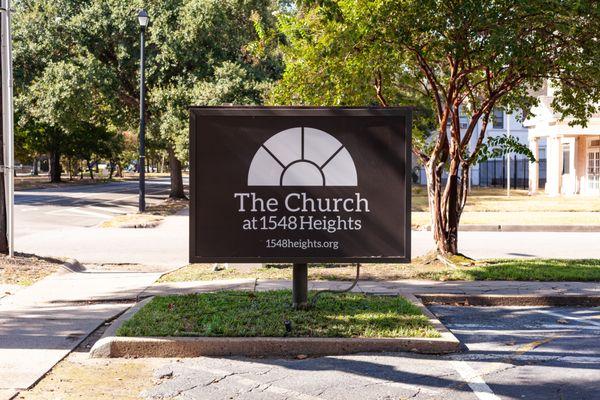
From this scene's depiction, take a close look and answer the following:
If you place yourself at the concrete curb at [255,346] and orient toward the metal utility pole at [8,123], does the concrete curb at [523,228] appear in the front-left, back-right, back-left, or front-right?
front-right

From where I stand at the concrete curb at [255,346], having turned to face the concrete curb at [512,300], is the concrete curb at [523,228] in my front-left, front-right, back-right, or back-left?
front-left

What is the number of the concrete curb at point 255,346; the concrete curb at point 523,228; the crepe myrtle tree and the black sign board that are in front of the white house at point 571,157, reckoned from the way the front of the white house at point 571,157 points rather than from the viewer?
4

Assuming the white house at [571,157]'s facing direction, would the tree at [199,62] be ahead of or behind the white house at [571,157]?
ahead

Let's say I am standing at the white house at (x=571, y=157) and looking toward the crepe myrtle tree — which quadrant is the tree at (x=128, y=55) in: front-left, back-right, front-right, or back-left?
front-right

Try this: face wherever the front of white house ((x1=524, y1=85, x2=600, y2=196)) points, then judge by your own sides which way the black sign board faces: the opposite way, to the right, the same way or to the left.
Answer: the same way

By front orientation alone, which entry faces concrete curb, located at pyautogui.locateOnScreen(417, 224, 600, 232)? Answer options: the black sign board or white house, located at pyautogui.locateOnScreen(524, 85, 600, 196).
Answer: the white house

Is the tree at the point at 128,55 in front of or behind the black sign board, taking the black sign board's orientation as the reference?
behind

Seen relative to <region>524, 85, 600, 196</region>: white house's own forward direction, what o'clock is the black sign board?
The black sign board is roughly at 12 o'clock from the white house.

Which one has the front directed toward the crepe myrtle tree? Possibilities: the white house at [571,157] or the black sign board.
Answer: the white house

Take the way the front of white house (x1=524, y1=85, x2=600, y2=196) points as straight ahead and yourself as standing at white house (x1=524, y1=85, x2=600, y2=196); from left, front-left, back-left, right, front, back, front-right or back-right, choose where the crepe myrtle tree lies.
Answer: front

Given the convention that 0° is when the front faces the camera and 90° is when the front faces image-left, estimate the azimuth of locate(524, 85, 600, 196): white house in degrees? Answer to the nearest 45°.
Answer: approximately 0°

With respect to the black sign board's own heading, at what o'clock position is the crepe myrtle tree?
The crepe myrtle tree is roughly at 7 o'clock from the black sign board.

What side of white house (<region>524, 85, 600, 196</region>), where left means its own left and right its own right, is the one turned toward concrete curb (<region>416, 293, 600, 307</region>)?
front

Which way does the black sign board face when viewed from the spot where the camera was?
facing the viewer
